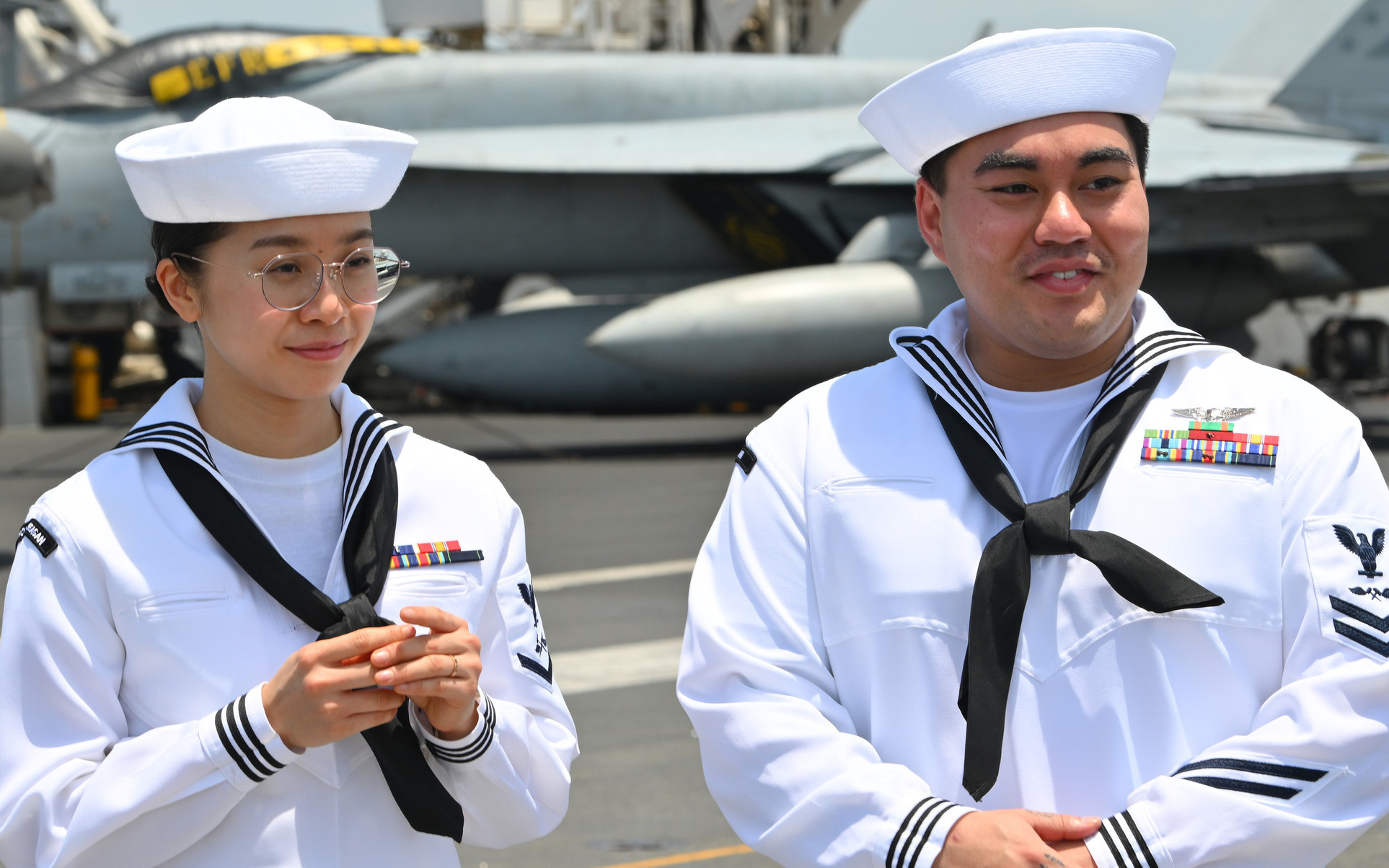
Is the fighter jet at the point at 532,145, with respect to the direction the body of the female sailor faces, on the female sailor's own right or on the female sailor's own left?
on the female sailor's own left

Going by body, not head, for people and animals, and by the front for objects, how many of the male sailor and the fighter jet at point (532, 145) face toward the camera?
1

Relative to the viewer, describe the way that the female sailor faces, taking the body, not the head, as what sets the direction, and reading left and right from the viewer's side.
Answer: facing the viewer and to the right of the viewer

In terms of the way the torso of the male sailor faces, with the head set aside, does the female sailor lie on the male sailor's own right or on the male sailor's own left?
on the male sailor's own right

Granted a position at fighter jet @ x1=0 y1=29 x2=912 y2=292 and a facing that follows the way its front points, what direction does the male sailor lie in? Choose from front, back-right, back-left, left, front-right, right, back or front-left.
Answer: left

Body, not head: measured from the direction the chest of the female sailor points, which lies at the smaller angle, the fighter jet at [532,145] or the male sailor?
the male sailor

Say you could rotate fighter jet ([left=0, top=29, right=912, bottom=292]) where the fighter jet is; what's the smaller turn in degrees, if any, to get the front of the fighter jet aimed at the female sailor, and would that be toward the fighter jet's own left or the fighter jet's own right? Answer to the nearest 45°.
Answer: approximately 90° to the fighter jet's own left

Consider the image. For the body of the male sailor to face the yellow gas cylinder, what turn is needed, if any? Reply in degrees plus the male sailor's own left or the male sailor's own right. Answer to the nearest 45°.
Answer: approximately 135° to the male sailor's own right

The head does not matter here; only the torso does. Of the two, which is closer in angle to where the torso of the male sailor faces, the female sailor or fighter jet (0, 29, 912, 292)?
the female sailor

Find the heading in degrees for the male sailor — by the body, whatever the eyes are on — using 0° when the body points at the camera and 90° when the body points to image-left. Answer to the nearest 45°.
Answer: approximately 0°

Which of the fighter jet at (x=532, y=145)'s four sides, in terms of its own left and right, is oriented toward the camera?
left
